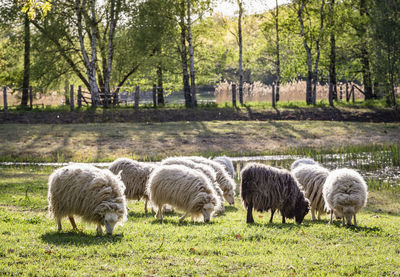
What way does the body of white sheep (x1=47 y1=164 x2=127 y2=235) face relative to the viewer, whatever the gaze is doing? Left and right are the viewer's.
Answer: facing the viewer and to the right of the viewer

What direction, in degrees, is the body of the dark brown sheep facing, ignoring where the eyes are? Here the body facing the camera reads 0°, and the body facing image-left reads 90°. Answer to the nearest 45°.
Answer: approximately 270°

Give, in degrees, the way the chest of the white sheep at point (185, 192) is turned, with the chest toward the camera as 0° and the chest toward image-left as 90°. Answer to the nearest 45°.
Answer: approximately 315°

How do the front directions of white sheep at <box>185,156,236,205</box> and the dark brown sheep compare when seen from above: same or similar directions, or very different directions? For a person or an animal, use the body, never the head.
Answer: same or similar directions

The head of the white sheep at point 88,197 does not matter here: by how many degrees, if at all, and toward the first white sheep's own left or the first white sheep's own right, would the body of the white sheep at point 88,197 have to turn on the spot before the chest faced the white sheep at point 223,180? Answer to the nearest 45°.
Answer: approximately 90° to the first white sheep's own left

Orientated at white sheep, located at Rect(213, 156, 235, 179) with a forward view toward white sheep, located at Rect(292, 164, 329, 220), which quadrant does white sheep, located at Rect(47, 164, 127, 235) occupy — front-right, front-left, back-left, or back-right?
front-right

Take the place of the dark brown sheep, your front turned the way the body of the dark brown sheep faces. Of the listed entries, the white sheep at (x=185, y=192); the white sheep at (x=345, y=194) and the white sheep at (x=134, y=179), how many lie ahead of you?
1

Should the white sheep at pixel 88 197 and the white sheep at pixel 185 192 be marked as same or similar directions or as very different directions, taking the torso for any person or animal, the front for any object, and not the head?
same or similar directions

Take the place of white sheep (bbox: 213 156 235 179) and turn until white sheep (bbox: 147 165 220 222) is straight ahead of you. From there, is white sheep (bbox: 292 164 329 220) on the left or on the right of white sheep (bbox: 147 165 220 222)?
left

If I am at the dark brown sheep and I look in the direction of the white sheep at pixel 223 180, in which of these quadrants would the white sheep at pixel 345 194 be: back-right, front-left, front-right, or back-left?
back-right

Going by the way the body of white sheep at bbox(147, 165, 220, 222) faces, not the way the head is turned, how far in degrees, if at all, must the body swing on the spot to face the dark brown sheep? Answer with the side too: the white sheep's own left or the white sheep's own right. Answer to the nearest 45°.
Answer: approximately 45° to the white sheep's own left

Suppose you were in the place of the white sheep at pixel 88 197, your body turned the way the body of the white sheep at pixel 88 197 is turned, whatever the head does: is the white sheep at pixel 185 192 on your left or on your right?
on your left
